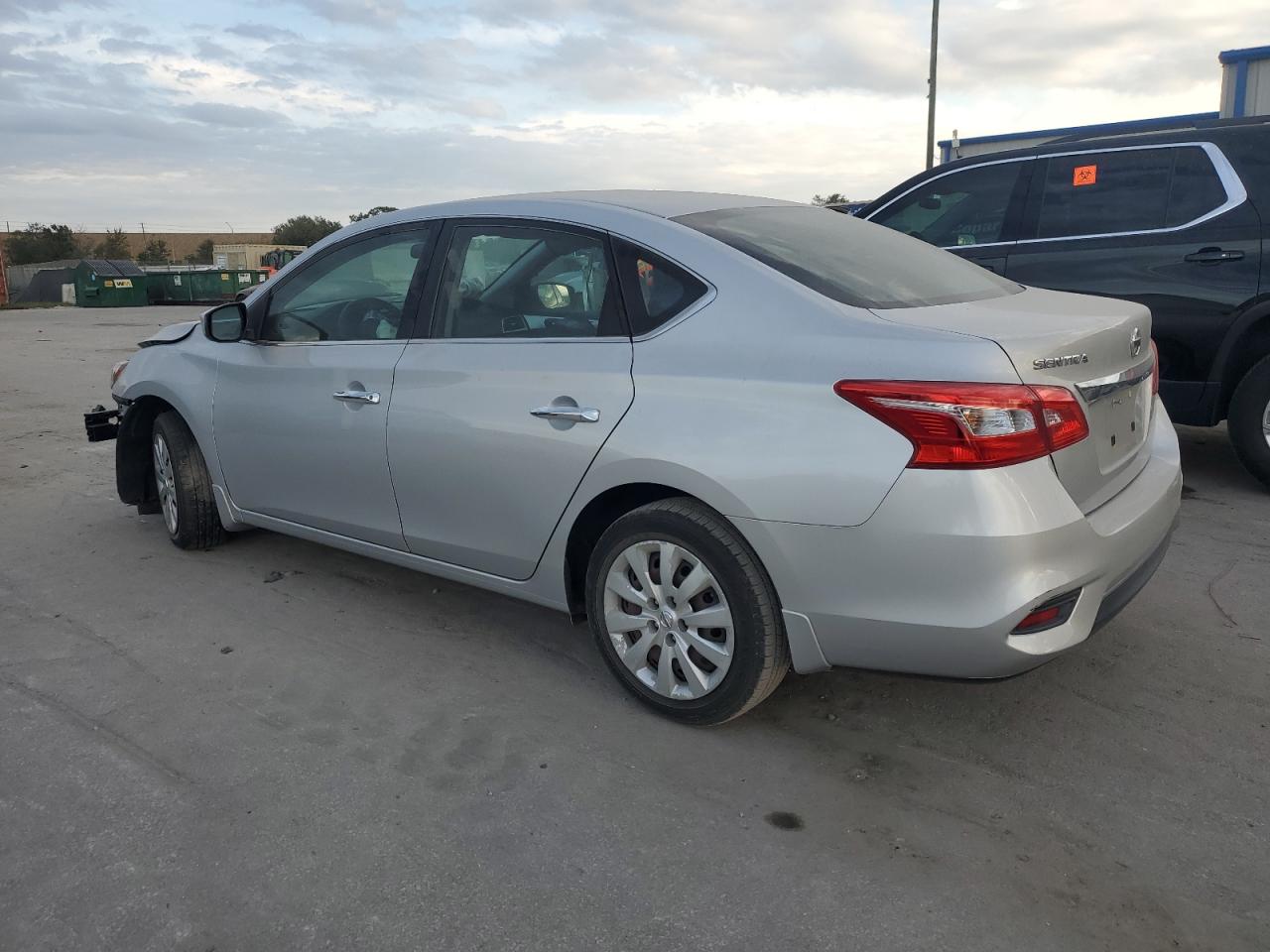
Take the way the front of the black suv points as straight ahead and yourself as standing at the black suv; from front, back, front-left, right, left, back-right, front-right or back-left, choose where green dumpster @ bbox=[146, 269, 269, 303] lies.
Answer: front-right

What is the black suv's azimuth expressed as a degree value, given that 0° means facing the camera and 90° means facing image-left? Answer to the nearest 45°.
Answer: approximately 90°

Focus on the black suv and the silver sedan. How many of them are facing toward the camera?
0

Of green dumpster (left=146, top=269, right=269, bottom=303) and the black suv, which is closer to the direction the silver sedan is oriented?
the green dumpster

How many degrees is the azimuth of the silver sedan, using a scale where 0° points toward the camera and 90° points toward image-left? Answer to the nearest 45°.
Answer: approximately 135°

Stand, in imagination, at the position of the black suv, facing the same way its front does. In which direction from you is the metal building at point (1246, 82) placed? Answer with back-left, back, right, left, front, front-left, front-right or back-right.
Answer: right

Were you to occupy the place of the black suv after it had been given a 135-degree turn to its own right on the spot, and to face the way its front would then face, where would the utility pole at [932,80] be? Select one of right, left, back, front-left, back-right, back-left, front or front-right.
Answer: front-left

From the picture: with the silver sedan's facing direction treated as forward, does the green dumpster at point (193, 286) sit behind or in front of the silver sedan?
in front

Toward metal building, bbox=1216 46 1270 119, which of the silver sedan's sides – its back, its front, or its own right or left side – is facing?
right

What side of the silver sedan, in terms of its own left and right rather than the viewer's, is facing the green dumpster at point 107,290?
front

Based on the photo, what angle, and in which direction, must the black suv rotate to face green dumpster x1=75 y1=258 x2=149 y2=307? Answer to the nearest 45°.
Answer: approximately 45° to its right
